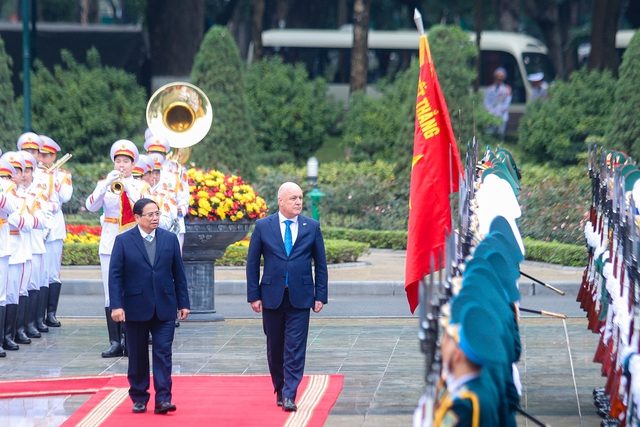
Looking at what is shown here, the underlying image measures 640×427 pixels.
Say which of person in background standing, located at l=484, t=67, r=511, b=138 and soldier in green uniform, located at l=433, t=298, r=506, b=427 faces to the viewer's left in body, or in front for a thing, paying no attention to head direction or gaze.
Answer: the soldier in green uniform

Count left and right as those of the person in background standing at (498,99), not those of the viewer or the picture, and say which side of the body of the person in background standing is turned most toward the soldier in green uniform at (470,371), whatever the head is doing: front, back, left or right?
front

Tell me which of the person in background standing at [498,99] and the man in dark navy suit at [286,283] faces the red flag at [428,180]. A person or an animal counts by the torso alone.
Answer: the person in background standing

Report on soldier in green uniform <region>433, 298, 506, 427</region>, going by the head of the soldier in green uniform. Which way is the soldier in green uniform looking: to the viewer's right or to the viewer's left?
to the viewer's left

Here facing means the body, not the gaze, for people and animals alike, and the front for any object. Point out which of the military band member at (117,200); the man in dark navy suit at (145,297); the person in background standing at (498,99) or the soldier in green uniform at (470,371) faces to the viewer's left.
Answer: the soldier in green uniform

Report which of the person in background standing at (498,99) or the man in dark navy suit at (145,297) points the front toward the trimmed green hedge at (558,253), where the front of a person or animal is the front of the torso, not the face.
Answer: the person in background standing

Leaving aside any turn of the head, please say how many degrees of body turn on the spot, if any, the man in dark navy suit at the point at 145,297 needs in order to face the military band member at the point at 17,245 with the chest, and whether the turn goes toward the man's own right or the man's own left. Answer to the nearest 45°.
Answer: approximately 135° to the man's own right

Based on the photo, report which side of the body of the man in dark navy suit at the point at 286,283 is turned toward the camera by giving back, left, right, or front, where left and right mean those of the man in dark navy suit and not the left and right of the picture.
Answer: front

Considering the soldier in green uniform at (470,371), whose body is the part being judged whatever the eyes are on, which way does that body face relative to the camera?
to the viewer's left

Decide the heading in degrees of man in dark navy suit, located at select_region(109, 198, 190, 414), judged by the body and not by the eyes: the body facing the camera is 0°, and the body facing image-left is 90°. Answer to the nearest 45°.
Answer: approximately 0°

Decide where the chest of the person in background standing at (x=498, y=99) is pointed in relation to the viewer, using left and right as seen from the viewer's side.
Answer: facing the viewer

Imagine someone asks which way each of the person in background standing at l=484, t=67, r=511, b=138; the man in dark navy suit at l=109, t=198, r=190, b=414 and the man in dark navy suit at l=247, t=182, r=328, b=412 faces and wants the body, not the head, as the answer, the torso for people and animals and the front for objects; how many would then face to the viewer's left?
0

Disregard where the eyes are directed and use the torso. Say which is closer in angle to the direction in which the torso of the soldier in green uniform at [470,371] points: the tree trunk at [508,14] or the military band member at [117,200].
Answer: the military band member

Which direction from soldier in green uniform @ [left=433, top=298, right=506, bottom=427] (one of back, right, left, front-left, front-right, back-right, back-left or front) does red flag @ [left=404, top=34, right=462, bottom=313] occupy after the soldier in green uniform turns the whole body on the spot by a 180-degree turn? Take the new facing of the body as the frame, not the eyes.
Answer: left

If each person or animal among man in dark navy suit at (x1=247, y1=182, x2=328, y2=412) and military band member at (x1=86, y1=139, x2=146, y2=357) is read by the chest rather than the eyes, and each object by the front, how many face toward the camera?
2

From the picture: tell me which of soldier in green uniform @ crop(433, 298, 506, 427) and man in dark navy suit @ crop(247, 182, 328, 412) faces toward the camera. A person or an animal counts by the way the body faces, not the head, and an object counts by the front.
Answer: the man in dark navy suit

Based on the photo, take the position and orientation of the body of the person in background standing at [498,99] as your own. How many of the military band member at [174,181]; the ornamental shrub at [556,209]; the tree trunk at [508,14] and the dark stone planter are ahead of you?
3
